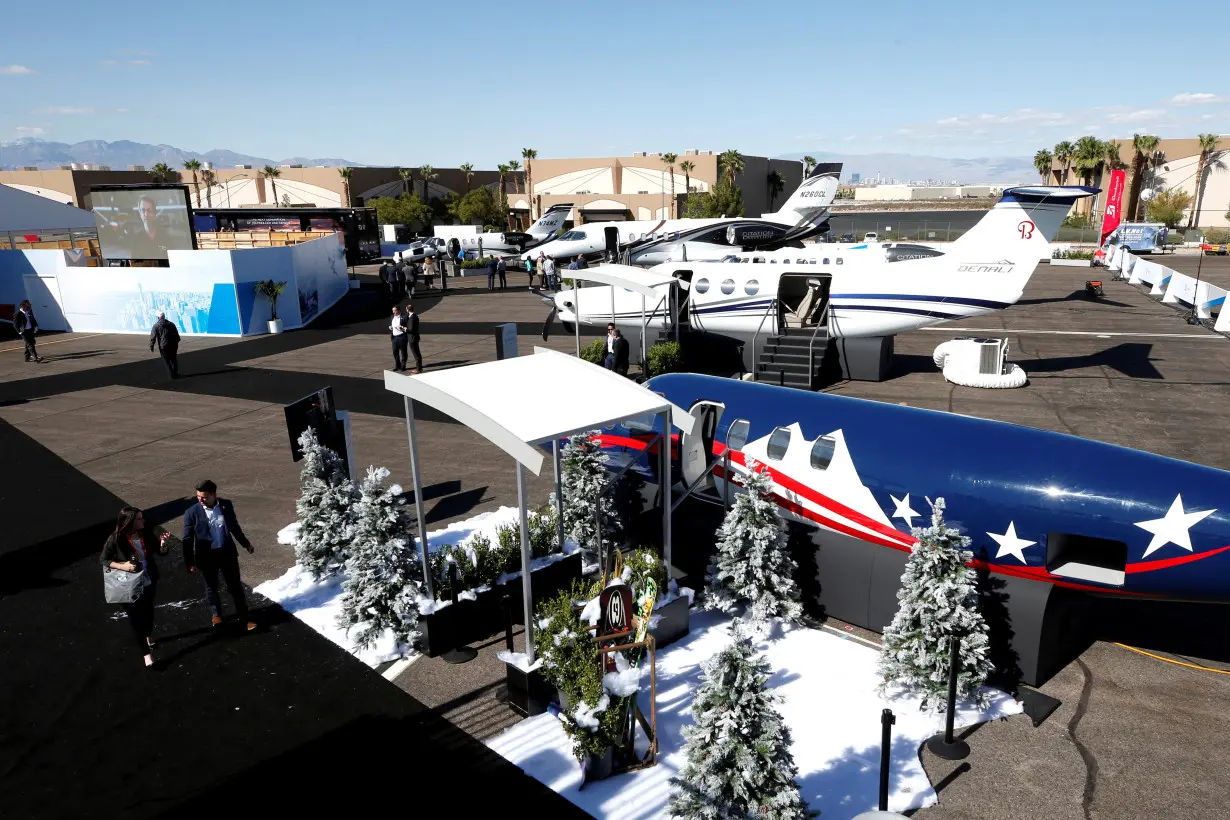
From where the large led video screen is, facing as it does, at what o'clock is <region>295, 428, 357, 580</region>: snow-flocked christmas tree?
The snow-flocked christmas tree is roughly at 12 o'clock from the large led video screen.

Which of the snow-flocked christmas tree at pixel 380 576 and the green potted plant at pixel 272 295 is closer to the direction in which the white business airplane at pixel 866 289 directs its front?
the green potted plant

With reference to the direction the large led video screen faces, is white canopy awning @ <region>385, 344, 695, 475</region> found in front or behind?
in front

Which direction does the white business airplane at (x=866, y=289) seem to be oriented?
to the viewer's left

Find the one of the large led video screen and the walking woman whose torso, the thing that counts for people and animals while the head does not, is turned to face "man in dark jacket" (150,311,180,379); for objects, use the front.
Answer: the large led video screen

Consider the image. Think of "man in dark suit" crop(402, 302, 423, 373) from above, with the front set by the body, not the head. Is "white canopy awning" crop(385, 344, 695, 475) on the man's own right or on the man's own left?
on the man's own left

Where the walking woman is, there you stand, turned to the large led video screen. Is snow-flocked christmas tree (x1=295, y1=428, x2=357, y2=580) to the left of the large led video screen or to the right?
right

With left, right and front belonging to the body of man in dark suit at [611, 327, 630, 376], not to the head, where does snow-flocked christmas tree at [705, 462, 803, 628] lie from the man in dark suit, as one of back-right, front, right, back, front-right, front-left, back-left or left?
left

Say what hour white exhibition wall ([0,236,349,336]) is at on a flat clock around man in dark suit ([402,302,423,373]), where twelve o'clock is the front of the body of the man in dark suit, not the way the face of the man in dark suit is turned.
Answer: The white exhibition wall is roughly at 2 o'clock from the man in dark suit.

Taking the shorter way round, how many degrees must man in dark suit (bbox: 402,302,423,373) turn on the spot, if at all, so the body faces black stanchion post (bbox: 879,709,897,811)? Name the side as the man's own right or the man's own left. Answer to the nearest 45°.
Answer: approximately 90° to the man's own left
